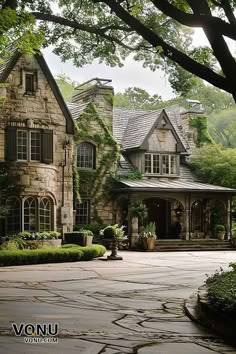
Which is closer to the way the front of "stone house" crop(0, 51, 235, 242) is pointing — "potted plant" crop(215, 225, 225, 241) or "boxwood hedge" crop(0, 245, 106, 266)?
the boxwood hedge

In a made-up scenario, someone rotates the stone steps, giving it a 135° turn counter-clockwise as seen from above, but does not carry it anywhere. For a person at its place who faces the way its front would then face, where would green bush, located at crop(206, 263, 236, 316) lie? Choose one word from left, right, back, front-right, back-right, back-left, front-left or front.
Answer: back-right

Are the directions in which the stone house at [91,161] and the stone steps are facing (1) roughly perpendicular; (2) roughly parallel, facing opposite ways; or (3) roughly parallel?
roughly parallel

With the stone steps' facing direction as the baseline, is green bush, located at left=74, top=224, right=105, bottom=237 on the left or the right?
on its right

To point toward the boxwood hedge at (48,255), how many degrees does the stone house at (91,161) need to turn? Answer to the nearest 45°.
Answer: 0° — it already faces it

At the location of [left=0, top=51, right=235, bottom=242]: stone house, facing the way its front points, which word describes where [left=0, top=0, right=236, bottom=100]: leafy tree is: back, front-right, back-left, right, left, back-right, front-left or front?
front

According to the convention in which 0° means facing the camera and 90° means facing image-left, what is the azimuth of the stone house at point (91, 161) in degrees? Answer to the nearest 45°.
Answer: approximately 0°

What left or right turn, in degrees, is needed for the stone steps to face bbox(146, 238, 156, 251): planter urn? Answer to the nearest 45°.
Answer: approximately 45° to its right

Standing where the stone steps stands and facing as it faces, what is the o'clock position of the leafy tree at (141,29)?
The leafy tree is roughly at 12 o'clock from the stone steps.

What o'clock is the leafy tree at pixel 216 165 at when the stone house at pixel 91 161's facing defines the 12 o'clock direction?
The leafy tree is roughly at 8 o'clock from the stone house.

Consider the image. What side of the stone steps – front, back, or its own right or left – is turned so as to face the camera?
front

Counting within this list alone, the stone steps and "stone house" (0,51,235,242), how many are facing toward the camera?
2
